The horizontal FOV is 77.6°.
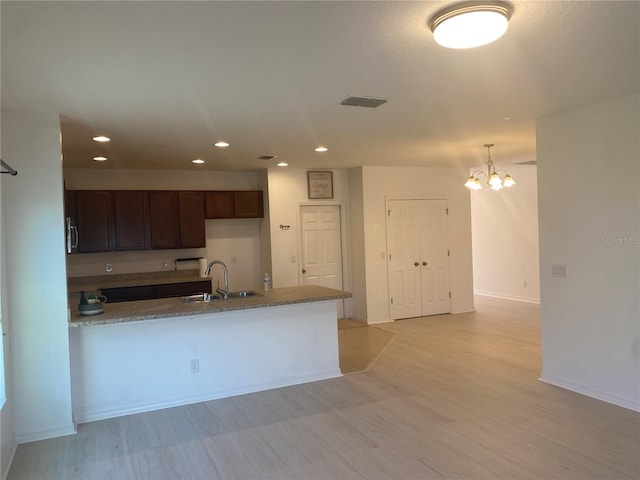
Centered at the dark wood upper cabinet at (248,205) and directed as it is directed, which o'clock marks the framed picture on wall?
The framed picture on wall is roughly at 9 o'clock from the dark wood upper cabinet.

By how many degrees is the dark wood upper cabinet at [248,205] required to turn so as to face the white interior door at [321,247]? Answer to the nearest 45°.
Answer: approximately 90° to its left

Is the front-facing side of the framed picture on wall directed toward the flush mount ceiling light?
yes

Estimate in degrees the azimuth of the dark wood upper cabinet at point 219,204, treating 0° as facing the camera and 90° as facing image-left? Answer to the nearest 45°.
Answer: approximately 0°

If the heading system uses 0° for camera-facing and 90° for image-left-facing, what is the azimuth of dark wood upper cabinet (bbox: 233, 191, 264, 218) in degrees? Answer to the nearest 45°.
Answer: approximately 0°

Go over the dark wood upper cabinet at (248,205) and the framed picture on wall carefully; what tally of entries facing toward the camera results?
2

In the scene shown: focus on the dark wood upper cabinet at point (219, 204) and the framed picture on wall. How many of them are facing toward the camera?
2

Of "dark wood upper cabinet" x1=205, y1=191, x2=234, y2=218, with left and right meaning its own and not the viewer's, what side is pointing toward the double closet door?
left

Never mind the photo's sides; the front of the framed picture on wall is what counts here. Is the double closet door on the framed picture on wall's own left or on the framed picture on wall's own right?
on the framed picture on wall's own left
